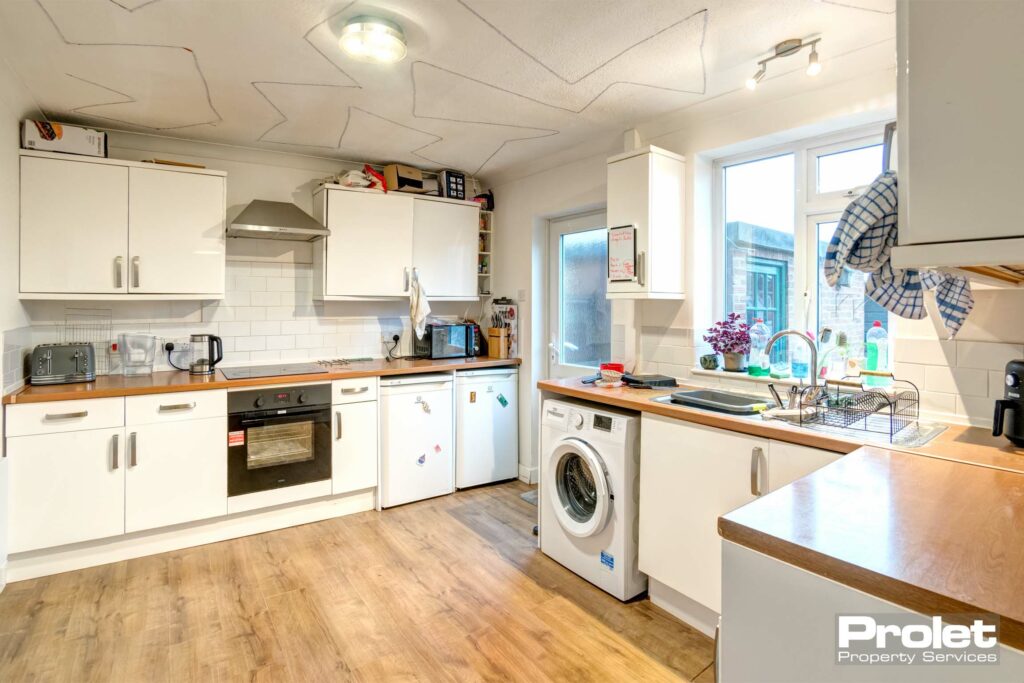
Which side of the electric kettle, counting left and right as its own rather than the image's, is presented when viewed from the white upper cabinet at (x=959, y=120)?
left

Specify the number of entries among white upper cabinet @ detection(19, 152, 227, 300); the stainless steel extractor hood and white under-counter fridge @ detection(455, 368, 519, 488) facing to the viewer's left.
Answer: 0

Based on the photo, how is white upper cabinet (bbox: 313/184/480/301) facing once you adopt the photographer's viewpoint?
facing the viewer and to the right of the viewer

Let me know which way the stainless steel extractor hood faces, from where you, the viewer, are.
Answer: facing the viewer

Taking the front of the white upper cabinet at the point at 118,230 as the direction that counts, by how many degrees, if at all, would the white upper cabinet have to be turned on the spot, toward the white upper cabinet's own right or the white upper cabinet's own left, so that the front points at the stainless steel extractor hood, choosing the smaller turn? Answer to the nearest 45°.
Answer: approximately 90° to the white upper cabinet's own left

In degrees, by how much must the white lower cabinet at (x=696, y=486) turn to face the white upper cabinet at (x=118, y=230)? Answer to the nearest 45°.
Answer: approximately 45° to its right

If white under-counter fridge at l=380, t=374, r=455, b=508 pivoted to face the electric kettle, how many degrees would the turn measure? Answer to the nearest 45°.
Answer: approximately 135° to its right

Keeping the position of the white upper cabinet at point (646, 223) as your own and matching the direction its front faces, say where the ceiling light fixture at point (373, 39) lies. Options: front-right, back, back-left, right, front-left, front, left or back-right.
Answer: front

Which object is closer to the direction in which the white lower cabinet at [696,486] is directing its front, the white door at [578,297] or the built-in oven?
the built-in oven

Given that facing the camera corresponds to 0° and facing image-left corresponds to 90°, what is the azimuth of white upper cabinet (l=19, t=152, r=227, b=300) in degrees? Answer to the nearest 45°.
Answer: approximately 0°
